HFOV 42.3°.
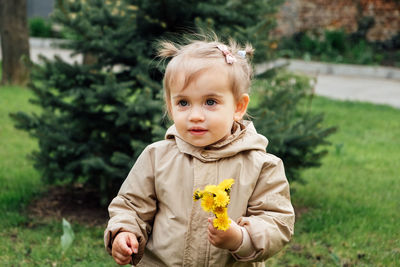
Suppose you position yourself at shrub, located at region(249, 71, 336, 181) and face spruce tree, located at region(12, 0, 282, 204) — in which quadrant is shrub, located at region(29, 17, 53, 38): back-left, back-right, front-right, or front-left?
front-right

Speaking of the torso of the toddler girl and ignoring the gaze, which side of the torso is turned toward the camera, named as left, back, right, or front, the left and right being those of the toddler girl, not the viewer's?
front

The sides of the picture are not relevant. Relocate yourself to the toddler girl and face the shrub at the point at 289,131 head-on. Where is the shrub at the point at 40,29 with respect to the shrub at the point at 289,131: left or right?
left

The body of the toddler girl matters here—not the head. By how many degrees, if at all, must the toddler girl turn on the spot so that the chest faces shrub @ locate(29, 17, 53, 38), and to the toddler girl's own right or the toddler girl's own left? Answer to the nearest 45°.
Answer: approximately 180°

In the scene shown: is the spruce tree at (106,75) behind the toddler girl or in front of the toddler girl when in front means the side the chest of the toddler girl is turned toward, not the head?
behind

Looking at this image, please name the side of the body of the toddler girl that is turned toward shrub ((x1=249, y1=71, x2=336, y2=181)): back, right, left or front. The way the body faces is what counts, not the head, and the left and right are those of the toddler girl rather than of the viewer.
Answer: back
